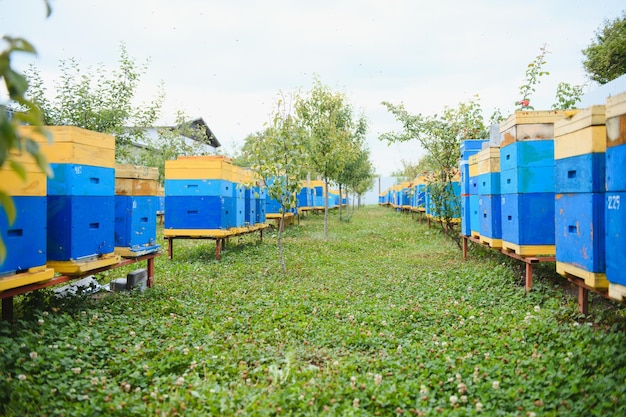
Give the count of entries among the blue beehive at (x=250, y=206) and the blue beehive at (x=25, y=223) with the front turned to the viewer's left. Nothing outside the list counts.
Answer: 0

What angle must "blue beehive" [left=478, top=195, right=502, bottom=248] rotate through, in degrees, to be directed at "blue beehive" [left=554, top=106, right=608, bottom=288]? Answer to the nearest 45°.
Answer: approximately 45° to its left

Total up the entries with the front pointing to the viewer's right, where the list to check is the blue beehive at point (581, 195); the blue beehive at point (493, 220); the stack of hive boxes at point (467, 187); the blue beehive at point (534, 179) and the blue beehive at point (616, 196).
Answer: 0

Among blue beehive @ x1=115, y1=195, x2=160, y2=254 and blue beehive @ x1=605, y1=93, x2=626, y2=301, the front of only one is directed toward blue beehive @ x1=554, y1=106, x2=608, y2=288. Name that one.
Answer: blue beehive @ x1=115, y1=195, x2=160, y2=254

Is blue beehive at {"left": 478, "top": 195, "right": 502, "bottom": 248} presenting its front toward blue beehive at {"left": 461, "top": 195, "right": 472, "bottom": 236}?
no

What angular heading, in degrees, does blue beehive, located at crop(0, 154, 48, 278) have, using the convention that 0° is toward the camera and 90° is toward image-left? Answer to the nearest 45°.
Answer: approximately 315°

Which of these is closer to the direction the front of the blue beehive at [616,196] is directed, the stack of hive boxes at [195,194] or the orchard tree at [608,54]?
the stack of hive boxes

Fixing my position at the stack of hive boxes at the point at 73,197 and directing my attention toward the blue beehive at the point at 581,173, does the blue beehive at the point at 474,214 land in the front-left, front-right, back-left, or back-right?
front-left

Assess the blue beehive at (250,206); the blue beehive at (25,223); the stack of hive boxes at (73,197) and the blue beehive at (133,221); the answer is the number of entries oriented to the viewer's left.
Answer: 0

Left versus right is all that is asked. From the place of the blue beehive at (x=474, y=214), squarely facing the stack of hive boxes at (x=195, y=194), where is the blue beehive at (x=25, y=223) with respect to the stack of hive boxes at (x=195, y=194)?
left

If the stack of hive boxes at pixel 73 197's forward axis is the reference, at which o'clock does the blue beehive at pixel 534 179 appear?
The blue beehive is roughly at 11 o'clock from the stack of hive boxes.

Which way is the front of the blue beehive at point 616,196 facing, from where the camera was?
facing the viewer and to the left of the viewer

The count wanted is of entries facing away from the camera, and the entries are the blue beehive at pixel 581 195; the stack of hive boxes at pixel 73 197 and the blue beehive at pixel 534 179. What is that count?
0

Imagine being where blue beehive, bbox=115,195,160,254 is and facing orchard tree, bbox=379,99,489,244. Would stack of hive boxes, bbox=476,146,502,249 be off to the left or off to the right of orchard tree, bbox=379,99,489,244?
right
